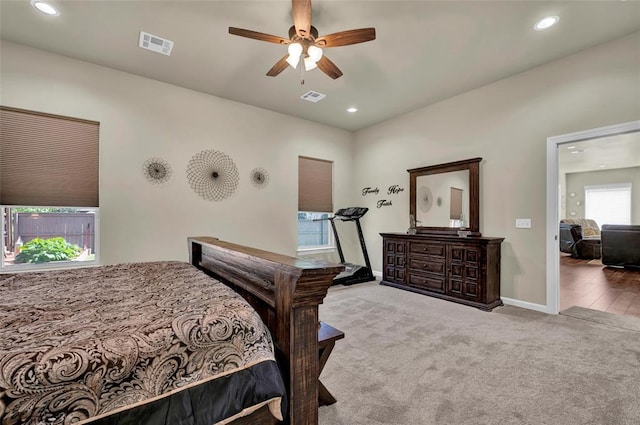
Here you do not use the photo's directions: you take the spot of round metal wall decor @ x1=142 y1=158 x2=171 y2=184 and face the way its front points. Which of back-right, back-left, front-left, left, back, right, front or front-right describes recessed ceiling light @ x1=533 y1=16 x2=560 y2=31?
front-left

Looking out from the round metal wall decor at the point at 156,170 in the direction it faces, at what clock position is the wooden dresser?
The wooden dresser is roughly at 10 o'clock from the round metal wall decor.

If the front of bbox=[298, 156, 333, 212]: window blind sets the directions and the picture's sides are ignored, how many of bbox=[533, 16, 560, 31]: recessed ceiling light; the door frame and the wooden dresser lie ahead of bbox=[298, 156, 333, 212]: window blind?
3

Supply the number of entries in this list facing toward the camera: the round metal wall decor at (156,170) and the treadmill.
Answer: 1

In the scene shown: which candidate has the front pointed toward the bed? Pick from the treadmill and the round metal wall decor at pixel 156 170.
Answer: the round metal wall decor

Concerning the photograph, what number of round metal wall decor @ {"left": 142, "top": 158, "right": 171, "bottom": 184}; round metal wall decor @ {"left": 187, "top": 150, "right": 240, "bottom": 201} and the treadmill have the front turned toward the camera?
2

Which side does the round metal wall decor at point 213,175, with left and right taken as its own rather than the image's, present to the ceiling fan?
front

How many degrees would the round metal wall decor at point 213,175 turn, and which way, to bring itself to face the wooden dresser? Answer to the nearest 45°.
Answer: approximately 45° to its left

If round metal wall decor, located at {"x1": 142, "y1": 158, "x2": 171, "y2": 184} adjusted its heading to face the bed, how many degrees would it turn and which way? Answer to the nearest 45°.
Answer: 0° — it already faces it

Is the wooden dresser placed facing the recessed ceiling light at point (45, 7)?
yes

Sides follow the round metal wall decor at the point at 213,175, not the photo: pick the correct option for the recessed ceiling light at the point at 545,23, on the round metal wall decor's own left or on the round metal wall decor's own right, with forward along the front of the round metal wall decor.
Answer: on the round metal wall decor's own left
